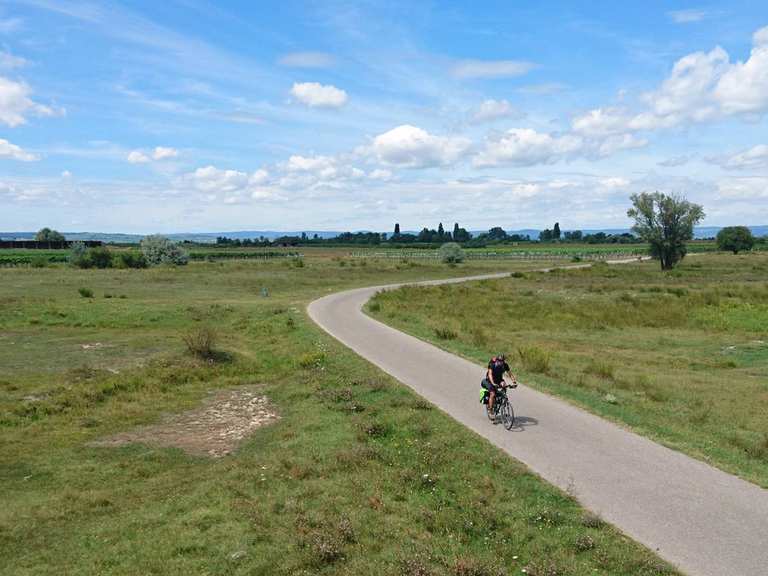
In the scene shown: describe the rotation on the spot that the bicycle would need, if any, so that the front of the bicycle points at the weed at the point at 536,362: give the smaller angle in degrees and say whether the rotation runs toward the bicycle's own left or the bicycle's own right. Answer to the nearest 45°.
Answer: approximately 135° to the bicycle's own left

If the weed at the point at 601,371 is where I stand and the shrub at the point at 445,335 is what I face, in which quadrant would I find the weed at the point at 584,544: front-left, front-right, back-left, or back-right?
back-left

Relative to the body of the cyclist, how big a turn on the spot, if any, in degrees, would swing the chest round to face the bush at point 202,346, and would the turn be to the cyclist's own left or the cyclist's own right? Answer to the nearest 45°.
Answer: approximately 180°

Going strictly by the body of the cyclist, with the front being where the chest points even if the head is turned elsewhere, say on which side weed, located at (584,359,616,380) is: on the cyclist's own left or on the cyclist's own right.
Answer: on the cyclist's own left

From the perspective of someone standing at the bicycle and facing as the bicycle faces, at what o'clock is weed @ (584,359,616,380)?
The weed is roughly at 8 o'clock from the bicycle.

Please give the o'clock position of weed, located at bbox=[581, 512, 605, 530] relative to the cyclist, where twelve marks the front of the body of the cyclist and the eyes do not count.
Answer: The weed is roughly at 1 o'clock from the cyclist.

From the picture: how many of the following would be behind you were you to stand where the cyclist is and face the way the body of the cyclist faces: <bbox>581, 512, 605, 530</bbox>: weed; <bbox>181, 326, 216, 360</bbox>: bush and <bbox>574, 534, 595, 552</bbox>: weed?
1

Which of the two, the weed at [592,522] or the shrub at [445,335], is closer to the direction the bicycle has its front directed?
the weed

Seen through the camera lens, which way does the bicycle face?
facing the viewer and to the right of the viewer

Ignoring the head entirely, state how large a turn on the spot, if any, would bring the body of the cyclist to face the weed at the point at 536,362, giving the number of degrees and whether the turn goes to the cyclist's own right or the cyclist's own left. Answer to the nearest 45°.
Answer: approximately 135° to the cyclist's own left

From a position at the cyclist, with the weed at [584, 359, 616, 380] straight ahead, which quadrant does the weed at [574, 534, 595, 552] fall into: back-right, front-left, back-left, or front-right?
back-right

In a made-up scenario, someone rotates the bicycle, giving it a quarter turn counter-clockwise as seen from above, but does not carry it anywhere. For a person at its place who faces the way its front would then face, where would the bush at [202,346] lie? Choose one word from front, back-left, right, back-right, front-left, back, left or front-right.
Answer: left

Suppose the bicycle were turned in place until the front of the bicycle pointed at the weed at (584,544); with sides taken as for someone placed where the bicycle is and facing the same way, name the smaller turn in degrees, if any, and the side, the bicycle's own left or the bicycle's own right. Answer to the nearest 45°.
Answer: approximately 45° to the bicycle's own right

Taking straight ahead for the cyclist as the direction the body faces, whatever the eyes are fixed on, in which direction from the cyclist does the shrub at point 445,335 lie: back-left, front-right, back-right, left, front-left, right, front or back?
back-left
